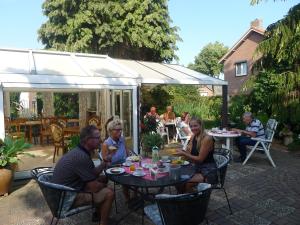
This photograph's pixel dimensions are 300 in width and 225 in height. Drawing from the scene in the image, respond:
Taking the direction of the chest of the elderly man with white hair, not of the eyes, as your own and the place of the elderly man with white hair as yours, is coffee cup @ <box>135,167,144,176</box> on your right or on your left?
on your left

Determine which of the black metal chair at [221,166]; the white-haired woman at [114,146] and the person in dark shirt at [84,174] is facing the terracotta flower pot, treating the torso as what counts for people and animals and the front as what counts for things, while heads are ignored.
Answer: the black metal chair

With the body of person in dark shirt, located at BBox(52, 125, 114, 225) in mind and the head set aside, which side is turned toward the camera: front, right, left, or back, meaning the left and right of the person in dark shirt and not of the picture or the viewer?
right

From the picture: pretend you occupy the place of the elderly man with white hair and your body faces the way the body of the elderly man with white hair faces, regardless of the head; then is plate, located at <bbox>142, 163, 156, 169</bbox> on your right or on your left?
on your left

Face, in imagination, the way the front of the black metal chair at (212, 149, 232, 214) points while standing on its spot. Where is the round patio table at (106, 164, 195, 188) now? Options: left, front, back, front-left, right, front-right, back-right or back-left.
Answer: front-left

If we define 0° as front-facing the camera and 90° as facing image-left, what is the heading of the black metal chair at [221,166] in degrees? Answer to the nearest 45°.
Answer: approximately 90°

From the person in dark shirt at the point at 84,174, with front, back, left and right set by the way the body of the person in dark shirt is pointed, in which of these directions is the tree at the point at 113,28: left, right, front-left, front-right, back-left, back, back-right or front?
left

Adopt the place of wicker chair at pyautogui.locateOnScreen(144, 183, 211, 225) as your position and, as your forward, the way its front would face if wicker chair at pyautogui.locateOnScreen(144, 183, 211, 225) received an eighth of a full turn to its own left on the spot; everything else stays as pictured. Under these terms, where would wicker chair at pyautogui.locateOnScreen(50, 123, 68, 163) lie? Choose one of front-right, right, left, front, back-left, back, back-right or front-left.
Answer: front-right

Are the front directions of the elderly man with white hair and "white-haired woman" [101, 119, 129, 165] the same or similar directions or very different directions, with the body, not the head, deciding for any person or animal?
very different directions

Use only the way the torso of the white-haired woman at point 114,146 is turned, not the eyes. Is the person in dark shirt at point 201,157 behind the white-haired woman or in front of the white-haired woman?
in front

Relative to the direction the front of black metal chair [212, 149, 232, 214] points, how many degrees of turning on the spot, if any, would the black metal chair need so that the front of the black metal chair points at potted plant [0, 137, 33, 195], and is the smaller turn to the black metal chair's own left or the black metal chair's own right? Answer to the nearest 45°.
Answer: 0° — it already faces it

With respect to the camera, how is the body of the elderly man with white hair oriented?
to the viewer's left

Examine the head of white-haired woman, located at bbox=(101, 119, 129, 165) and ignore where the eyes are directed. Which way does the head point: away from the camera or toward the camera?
toward the camera

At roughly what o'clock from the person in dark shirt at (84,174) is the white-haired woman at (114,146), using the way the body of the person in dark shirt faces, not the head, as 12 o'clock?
The white-haired woman is roughly at 10 o'clock from the person in dark shirt.
